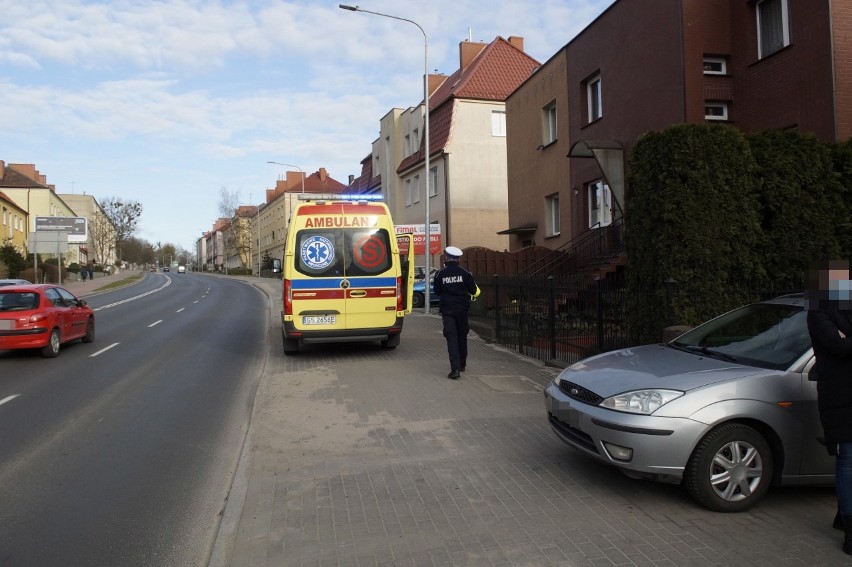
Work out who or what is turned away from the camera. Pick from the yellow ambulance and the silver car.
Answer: the yellow ambulance

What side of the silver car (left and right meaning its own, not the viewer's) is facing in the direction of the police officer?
right

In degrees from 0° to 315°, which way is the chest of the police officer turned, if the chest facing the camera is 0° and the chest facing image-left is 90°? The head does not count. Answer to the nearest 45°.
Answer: approximately 180°

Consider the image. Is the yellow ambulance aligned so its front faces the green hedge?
no

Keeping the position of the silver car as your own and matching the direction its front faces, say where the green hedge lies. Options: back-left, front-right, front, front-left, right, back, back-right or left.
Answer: back-right

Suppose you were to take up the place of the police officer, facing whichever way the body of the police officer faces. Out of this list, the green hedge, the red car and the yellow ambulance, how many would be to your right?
1

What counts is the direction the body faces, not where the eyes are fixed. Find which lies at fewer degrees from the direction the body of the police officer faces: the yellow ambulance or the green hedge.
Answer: the yellow ambulance

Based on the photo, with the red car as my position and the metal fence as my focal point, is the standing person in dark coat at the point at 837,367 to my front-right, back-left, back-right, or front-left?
front-right

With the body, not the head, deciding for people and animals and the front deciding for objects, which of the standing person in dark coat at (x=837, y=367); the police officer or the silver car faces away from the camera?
the police officer

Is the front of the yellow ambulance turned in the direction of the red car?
no

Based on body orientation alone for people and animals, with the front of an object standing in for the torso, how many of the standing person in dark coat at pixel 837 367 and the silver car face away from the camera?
0

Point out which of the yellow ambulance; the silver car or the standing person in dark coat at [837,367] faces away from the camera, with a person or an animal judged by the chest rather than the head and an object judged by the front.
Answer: the yellow ambulance

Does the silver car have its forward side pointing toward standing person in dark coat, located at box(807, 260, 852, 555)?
no

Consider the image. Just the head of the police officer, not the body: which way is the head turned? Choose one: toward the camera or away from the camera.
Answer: away from the camera
